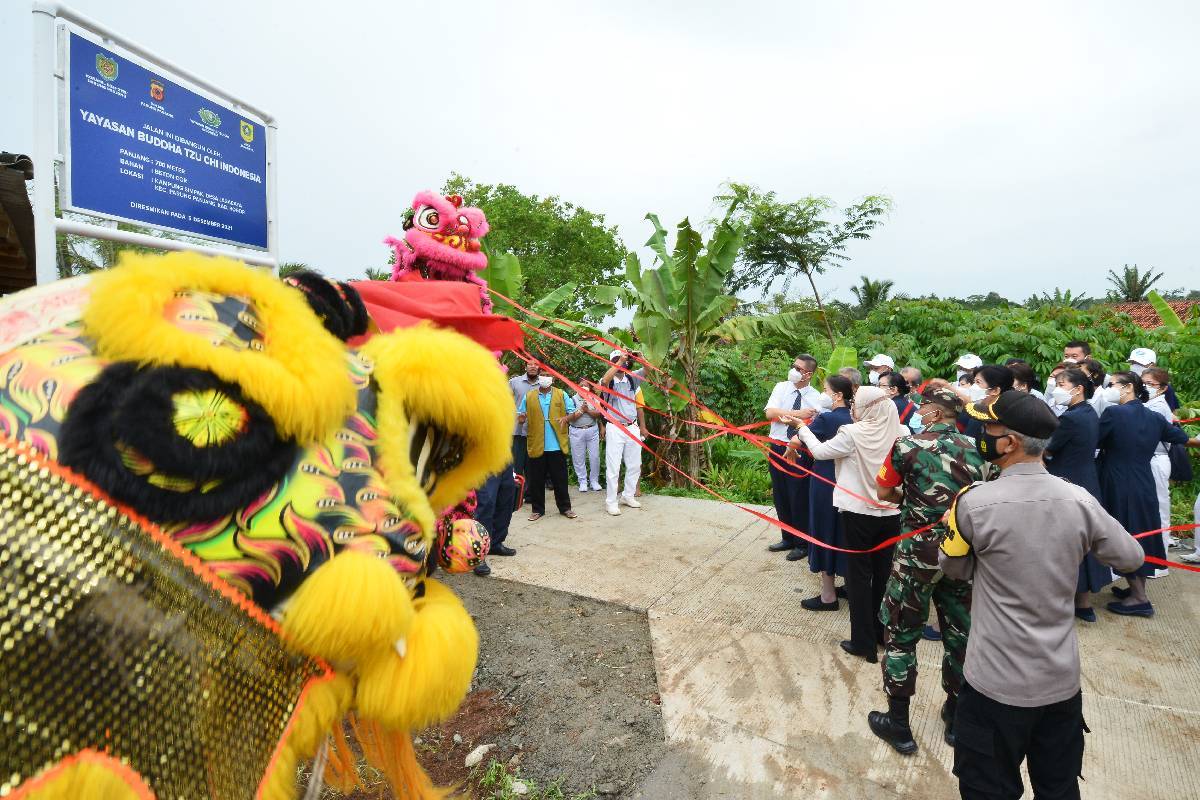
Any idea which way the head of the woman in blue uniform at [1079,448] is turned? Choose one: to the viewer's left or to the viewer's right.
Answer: to the viewer's left

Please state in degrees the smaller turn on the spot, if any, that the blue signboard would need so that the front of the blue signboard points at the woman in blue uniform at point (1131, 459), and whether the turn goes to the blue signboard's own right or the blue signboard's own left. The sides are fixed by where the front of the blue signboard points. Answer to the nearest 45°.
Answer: approximately 45° to the blue signboard's own left

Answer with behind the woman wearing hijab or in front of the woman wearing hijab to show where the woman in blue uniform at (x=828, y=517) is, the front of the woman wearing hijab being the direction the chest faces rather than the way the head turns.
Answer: in front

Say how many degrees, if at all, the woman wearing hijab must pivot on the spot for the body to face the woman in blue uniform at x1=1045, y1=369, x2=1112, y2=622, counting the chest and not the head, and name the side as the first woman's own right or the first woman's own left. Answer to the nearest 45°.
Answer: approximately 90° to the first woman's own right

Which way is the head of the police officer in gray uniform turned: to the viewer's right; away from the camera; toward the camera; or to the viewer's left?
to the viewer's left

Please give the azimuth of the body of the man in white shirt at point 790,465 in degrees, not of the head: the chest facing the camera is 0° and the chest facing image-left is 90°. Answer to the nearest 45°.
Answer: approximately 45°

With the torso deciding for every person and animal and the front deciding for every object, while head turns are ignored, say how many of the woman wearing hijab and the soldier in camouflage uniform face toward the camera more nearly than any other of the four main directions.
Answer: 0

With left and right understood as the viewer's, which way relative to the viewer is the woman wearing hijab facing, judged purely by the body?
facing away from the viewer and to the left of the viewer

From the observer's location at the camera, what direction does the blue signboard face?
facing the viewer and to the right of the viewer

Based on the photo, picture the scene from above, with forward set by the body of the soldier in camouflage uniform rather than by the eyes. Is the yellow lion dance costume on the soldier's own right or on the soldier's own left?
on the soldier's own left

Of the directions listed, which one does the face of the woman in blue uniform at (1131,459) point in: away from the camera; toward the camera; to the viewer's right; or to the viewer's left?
to the viewer's left

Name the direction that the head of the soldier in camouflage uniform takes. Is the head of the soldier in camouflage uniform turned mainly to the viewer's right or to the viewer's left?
to the viewer's left

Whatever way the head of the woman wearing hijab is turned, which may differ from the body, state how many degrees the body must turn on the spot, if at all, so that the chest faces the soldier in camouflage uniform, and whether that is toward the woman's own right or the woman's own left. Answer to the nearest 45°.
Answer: approximately 135° to the woman's own left

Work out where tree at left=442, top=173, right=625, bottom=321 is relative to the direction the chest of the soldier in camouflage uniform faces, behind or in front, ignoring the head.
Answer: in front
